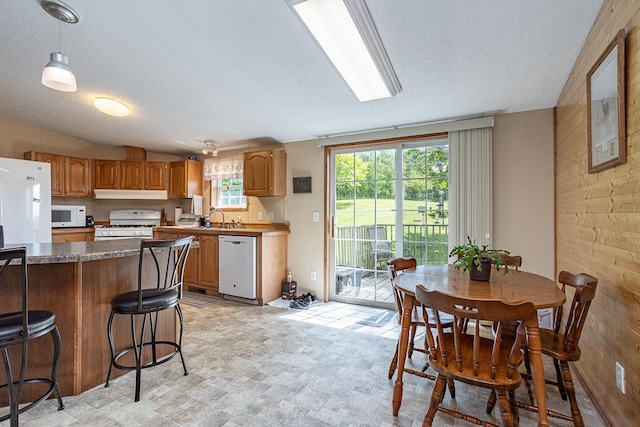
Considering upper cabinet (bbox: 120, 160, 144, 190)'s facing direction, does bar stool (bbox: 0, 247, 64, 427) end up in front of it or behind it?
in front

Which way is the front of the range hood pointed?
toward the camera

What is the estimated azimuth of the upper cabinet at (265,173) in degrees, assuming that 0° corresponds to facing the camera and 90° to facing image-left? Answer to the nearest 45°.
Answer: approximately 45°

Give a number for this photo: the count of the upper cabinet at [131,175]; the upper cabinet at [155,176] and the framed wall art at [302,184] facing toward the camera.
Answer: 3

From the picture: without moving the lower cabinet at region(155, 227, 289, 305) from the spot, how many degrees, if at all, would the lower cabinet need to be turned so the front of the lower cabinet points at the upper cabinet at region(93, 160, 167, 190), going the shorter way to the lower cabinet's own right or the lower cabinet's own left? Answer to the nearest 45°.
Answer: approximately 90° to the lower cabinet's own right

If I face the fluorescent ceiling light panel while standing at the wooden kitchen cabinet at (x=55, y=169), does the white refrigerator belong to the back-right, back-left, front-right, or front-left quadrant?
front-right

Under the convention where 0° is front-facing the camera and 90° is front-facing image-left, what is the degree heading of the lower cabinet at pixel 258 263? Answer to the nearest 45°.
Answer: approximately 45°

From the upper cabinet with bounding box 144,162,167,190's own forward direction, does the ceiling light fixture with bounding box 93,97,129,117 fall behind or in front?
in front

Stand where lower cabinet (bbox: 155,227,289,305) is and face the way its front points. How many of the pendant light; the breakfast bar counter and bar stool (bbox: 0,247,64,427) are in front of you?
3

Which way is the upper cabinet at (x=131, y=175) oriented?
toward the camera

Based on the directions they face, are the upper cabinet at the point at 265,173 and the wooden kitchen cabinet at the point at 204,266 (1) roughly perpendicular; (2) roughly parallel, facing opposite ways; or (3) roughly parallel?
roughly parallel

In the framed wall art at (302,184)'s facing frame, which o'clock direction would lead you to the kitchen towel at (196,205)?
The kitchen towel is roughly at 4 o'clock from the framed wall art.

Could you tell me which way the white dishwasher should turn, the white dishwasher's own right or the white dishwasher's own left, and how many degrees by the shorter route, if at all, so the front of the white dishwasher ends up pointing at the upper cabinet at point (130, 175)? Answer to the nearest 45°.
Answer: approximately 90° to the white dishwasher's own right

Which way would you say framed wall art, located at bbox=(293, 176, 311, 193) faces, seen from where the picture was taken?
facing the viewer

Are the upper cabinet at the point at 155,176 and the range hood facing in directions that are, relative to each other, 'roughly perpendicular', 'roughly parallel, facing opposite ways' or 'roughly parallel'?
roughly parallel
